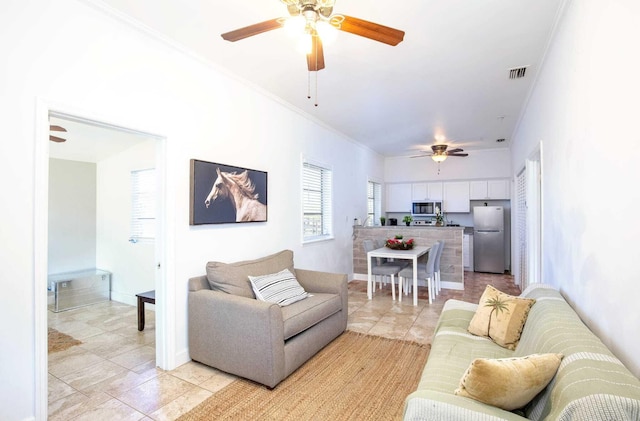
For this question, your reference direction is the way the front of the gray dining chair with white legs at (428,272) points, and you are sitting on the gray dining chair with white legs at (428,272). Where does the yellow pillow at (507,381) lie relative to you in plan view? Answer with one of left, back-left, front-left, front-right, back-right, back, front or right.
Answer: left

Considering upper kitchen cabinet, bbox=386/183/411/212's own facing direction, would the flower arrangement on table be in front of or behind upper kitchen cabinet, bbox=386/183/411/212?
in front

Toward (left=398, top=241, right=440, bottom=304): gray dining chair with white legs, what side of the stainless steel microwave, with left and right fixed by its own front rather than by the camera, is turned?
front

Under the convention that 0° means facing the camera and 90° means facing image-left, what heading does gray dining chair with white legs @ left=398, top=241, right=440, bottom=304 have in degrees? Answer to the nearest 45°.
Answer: approximately 90°

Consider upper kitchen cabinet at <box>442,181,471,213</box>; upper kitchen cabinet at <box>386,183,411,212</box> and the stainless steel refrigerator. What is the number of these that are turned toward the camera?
3

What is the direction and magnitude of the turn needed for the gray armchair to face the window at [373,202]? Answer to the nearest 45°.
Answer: approximately 90° to its left

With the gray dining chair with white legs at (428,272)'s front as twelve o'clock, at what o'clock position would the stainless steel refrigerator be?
The stainless steel refrigerator is roughly at 4 o'clock from the gray dining chair with white legs.

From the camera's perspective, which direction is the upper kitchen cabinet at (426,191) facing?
toward the camera

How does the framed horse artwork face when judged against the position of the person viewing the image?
facing the viewer and to the right of the viewer

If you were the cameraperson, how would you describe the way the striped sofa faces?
facing to the left of the viewer

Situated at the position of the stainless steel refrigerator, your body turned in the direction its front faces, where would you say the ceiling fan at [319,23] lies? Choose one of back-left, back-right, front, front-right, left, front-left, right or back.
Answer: front

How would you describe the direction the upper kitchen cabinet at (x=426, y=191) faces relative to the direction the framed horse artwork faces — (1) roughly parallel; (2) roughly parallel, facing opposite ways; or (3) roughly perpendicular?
roughly perpendicular

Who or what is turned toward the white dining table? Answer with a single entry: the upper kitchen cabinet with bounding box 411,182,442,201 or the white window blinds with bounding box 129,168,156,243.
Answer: the upper kitchen cabinet

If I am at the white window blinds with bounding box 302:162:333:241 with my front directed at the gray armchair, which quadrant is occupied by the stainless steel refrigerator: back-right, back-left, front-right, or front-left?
back-left

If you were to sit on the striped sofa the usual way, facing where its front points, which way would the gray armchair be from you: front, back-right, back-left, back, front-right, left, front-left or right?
front

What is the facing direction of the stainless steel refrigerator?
toward the camera

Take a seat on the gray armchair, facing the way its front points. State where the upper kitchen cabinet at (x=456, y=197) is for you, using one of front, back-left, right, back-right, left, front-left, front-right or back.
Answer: left

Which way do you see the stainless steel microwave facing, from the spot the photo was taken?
facing the viewer
